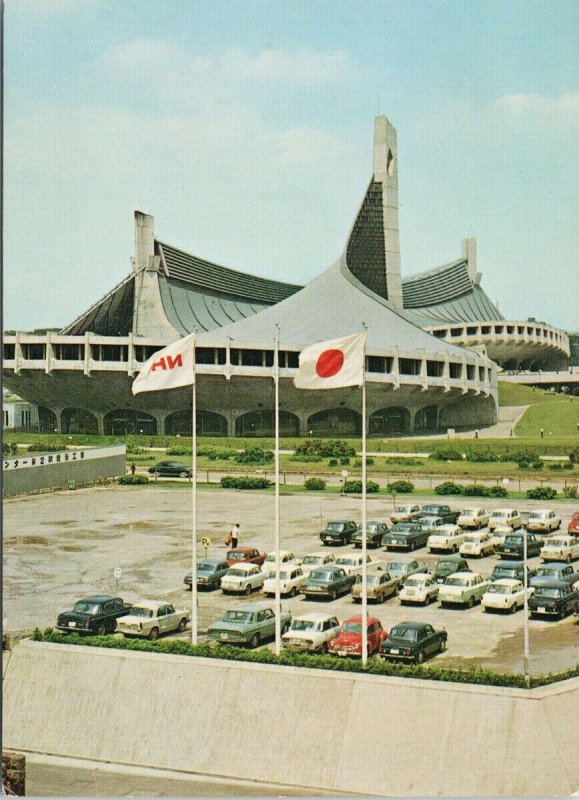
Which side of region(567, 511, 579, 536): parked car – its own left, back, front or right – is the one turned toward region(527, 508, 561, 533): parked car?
right

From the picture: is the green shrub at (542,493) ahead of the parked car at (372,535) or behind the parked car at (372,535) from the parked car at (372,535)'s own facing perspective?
behind

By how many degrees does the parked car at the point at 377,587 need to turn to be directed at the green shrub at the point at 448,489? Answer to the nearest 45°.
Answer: approximately 135° to its right

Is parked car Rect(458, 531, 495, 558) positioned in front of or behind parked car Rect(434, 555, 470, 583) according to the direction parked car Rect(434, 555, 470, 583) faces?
behind

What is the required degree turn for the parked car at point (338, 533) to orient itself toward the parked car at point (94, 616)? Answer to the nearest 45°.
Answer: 0° — it already faces it

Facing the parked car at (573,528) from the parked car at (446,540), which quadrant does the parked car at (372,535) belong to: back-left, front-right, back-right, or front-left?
back-left

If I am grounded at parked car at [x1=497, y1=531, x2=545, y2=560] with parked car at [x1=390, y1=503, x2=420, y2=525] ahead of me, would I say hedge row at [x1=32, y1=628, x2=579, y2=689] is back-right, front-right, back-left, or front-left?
back-left

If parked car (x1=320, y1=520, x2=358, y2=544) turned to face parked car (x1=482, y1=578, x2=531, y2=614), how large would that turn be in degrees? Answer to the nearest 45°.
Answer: approximately 90° to its left

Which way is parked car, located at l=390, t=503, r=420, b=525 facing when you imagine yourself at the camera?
facing the viewer and to the left of the viewer

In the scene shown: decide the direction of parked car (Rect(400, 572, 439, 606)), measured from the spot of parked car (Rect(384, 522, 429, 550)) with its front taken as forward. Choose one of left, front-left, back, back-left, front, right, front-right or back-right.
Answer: front-left
